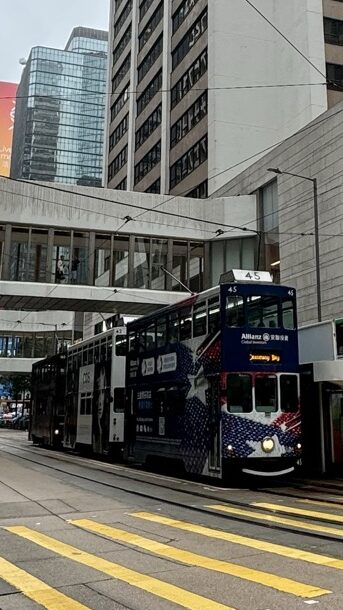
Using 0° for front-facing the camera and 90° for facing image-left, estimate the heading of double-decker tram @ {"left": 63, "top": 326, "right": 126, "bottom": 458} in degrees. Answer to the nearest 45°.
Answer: approximately 315°

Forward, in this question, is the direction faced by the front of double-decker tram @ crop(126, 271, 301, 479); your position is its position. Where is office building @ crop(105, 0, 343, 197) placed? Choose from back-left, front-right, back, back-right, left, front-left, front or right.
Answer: back-left

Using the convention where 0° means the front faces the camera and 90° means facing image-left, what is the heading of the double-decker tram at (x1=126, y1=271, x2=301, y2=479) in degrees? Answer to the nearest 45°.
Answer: approximately 315°

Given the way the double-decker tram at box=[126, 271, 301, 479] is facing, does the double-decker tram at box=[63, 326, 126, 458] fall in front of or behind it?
behind

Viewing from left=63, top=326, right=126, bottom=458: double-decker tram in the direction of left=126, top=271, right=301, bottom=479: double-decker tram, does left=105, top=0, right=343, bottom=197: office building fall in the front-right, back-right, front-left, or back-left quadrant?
back-left
